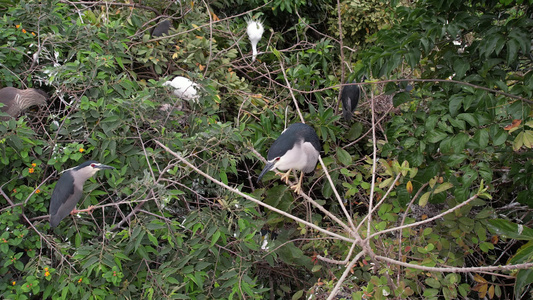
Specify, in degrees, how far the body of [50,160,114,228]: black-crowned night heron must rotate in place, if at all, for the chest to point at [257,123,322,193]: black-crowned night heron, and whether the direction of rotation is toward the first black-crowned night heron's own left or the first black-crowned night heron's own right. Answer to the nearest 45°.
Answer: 0° — it already faces it

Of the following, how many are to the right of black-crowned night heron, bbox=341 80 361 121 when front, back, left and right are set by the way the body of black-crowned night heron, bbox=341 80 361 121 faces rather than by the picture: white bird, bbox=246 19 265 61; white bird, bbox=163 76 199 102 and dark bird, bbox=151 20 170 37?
0

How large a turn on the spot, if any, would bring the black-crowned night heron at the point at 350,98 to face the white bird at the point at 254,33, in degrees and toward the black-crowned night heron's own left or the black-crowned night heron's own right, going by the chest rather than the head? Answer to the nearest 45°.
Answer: approximately 45° to the black-crowned night heron's own left

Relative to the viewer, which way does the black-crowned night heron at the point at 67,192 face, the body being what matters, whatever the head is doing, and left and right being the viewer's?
facing to the right of the viewer

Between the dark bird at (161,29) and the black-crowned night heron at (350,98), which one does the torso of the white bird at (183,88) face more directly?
the dark bird

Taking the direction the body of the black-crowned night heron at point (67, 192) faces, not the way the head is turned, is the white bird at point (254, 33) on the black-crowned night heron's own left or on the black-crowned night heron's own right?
on the black-crowned night heron's own left

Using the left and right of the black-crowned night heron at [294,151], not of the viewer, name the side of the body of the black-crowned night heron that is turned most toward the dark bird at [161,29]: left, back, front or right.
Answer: right

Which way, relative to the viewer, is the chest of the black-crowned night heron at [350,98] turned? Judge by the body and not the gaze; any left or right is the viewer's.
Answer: facing away from the viewer

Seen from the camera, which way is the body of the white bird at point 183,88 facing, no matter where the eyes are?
to the viewer's left

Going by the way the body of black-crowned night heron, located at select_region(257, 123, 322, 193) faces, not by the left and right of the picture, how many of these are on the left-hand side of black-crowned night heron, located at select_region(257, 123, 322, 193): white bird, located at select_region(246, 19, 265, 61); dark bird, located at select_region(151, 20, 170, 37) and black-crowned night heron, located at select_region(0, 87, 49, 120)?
0

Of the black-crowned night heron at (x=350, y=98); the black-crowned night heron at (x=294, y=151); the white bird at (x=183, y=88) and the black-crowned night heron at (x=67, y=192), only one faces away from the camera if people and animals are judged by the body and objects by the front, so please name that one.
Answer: the black-crowned night heron at (x=350, y=98)
